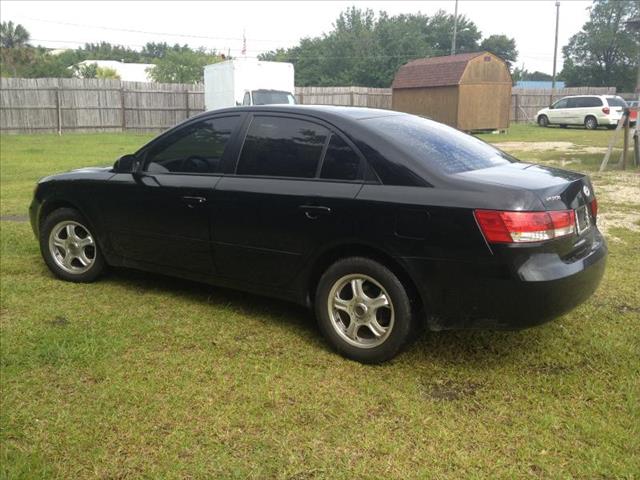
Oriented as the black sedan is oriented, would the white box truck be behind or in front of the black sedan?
in front

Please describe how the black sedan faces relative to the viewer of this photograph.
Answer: facing away from the viewer and to the left of the viewer

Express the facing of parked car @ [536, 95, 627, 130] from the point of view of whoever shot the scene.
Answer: facing away from the viewer and to the left of the viewer

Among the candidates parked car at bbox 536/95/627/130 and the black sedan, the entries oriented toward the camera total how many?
0

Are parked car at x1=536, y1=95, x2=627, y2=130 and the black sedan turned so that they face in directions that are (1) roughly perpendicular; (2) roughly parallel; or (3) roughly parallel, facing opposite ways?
roughly parallel

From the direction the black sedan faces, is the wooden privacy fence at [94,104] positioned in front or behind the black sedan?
in front

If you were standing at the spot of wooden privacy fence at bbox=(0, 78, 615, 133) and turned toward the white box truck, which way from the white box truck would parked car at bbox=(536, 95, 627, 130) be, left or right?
left

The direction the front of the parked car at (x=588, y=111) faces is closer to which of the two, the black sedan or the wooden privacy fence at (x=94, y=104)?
the wooden privacy fence

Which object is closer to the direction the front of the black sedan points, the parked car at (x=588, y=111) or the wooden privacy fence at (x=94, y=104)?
the wooden privacy fence

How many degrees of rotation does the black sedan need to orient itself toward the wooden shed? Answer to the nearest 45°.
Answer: approximately 45° to its right

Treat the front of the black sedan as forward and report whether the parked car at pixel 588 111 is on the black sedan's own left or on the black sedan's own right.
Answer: on the black sedan's own right
